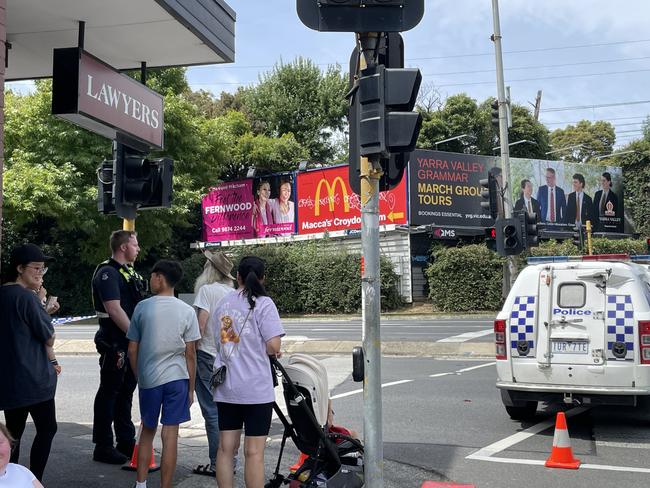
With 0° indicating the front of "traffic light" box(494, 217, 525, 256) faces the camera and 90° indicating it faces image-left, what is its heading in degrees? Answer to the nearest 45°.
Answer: approximately 0°

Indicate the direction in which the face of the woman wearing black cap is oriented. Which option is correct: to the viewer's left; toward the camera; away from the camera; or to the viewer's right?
to the viewer's right

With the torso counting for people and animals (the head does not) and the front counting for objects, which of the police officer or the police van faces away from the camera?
the police van

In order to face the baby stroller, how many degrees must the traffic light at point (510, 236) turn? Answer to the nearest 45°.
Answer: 0° — it already faces it

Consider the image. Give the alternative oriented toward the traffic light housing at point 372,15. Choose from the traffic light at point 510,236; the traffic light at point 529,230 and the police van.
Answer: the traffic light at point 510,236

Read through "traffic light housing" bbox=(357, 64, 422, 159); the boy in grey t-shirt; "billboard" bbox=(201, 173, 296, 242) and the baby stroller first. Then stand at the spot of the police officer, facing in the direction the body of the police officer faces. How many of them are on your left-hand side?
1

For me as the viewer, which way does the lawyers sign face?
facing the viewer and to the right of the viewer

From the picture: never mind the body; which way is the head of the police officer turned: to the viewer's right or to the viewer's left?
to the viewer's right

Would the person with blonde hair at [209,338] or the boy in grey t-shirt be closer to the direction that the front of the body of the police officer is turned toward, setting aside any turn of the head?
the person with blonde hair

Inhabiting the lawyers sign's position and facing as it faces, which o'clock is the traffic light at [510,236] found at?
The traffic light is roughly at 9 o'clock from the lawyers sign.

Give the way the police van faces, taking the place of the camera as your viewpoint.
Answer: facing away from the viewer

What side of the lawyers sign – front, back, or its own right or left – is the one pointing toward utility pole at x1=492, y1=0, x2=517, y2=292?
left

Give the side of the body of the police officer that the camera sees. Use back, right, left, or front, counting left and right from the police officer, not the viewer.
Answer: right
